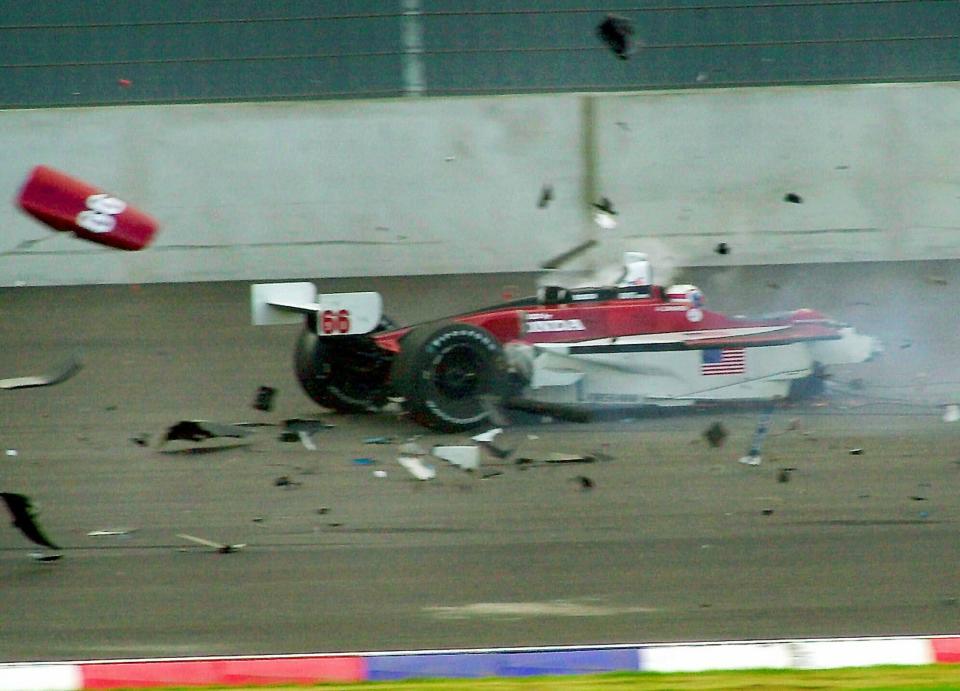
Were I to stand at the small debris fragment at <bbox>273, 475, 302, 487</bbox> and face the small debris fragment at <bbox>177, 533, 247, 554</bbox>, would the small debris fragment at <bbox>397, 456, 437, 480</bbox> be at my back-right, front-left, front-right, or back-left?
back-left

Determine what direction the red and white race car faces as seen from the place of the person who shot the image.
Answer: facing away from the viewer and to the right of the viewer

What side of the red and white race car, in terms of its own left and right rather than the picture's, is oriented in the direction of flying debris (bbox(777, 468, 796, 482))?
right

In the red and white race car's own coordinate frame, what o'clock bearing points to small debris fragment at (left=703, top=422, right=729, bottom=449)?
The small debris fragment is roughly at 2 o'clock from the red and white race car.

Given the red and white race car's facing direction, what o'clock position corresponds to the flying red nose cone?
The flying red nose cone is roughly at 7 o'clock from the red and white race car.

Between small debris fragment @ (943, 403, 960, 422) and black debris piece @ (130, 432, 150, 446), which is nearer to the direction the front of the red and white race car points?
the small debris fragment

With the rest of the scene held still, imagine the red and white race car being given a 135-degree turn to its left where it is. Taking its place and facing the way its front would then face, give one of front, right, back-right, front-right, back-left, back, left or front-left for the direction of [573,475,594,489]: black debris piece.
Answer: left

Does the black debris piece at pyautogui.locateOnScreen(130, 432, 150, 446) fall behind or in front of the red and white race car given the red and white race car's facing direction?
behind

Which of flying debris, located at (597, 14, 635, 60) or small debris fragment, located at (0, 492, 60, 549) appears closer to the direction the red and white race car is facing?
the flying debris

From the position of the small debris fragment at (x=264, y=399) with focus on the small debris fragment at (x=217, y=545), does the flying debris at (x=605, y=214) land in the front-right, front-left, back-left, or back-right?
back-left

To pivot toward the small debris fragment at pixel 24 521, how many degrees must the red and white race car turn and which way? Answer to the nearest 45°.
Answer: approximately 180°
